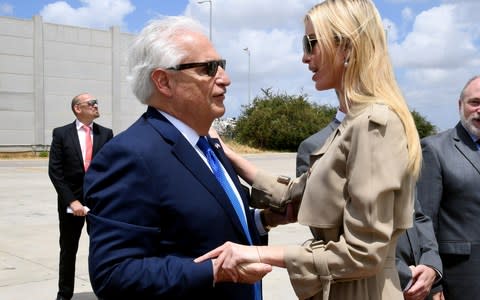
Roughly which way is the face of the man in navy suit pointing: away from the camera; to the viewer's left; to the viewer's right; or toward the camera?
to the viewer's right

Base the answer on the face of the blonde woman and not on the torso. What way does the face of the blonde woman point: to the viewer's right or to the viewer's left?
to the viewer's left

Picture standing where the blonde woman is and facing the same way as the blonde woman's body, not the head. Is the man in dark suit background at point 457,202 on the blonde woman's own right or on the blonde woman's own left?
on the blonde woman's own right

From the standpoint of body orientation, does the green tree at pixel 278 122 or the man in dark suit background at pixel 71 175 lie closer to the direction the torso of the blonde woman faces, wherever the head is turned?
the man in dark suit background

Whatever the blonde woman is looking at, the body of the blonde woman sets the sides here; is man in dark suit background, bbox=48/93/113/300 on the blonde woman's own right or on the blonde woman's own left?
on the blonde woman's own right

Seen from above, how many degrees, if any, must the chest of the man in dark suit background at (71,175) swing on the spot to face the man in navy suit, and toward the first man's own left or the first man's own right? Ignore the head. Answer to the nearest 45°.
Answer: approximately 45° to the first man's own right

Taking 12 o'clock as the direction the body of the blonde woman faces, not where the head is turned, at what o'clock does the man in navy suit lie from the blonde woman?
The man in navy suit is roughly at 12 o'clock from the blonde woman.

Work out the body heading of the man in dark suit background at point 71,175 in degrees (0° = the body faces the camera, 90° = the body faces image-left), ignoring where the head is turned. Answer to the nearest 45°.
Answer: approximately 315°

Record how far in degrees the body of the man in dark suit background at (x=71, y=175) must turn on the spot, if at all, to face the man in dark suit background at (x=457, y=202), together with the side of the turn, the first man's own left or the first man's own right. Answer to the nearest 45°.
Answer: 0° — they already face them

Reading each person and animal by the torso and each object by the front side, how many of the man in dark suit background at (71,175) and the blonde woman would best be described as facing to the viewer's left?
1

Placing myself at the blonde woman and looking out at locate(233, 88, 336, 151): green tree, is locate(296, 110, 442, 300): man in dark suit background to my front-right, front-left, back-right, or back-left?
front-right

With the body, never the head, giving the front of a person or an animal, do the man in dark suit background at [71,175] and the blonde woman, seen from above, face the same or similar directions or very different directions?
very different directions

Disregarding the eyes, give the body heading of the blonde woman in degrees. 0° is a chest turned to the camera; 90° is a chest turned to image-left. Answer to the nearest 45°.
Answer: approximately 90°

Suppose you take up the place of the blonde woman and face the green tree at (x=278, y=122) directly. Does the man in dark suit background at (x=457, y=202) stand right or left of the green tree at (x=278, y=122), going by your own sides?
right
